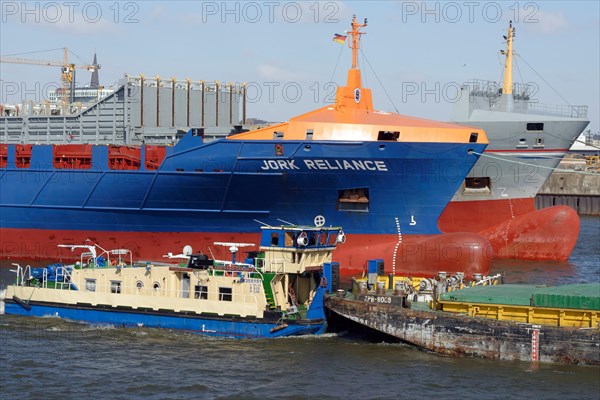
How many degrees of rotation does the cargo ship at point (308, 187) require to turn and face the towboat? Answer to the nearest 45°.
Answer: approximately 90° to its right

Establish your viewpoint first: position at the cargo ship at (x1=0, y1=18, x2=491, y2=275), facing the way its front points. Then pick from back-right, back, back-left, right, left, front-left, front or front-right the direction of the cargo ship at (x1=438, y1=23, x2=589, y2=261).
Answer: front-left

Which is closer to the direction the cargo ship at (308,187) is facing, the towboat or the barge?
the barge

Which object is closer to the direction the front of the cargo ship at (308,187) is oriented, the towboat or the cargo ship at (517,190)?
the cargo ship

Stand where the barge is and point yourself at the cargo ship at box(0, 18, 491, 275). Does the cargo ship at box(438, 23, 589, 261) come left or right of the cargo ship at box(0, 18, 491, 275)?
right

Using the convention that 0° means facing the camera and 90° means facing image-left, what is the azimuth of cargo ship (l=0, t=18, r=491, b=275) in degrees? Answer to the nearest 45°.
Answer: approximately 270°

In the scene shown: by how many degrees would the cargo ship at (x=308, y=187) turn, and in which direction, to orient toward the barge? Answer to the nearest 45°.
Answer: approximately 90° to its right
